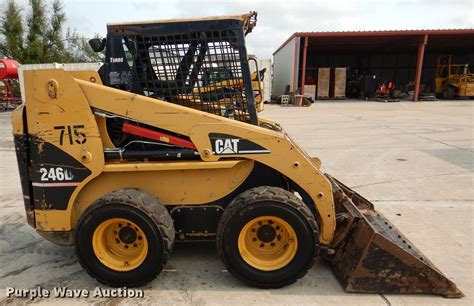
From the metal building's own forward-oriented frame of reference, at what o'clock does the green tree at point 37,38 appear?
The green tree is roughly at 2 o'clock from the metal building.

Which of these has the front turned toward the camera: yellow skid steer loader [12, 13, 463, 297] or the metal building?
the metal building

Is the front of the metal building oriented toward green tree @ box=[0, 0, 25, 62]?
no

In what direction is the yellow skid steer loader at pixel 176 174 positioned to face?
to the viewer's right

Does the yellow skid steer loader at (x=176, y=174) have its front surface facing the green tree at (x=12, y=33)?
no

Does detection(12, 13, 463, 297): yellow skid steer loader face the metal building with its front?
no

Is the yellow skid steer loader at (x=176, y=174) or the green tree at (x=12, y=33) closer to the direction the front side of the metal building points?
the yellow skid steer loader

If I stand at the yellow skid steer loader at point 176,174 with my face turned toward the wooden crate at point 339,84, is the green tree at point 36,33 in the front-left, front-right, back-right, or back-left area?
front-left

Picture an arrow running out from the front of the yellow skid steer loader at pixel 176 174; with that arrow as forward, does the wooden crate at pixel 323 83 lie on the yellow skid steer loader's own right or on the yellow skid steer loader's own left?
on the yellow skid steer loader's own left

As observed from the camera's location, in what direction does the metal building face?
facing the viewer

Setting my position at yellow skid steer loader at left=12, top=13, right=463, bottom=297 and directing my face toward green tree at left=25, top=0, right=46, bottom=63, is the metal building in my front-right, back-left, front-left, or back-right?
front-right

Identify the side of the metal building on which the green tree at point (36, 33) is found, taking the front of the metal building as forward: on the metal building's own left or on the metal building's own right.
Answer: on the metal building's own right

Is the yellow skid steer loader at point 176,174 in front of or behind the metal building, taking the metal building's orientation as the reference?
in front

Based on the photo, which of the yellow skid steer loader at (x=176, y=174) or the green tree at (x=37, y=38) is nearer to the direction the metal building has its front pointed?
the yellow skid steer loader

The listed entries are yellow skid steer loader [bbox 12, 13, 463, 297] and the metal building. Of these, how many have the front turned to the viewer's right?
1

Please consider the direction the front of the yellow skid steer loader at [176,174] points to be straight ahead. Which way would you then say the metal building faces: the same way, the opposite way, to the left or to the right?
to the right

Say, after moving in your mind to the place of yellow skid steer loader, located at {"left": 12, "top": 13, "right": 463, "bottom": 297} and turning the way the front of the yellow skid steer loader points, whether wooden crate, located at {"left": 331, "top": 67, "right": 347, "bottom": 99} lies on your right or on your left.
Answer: on your left
